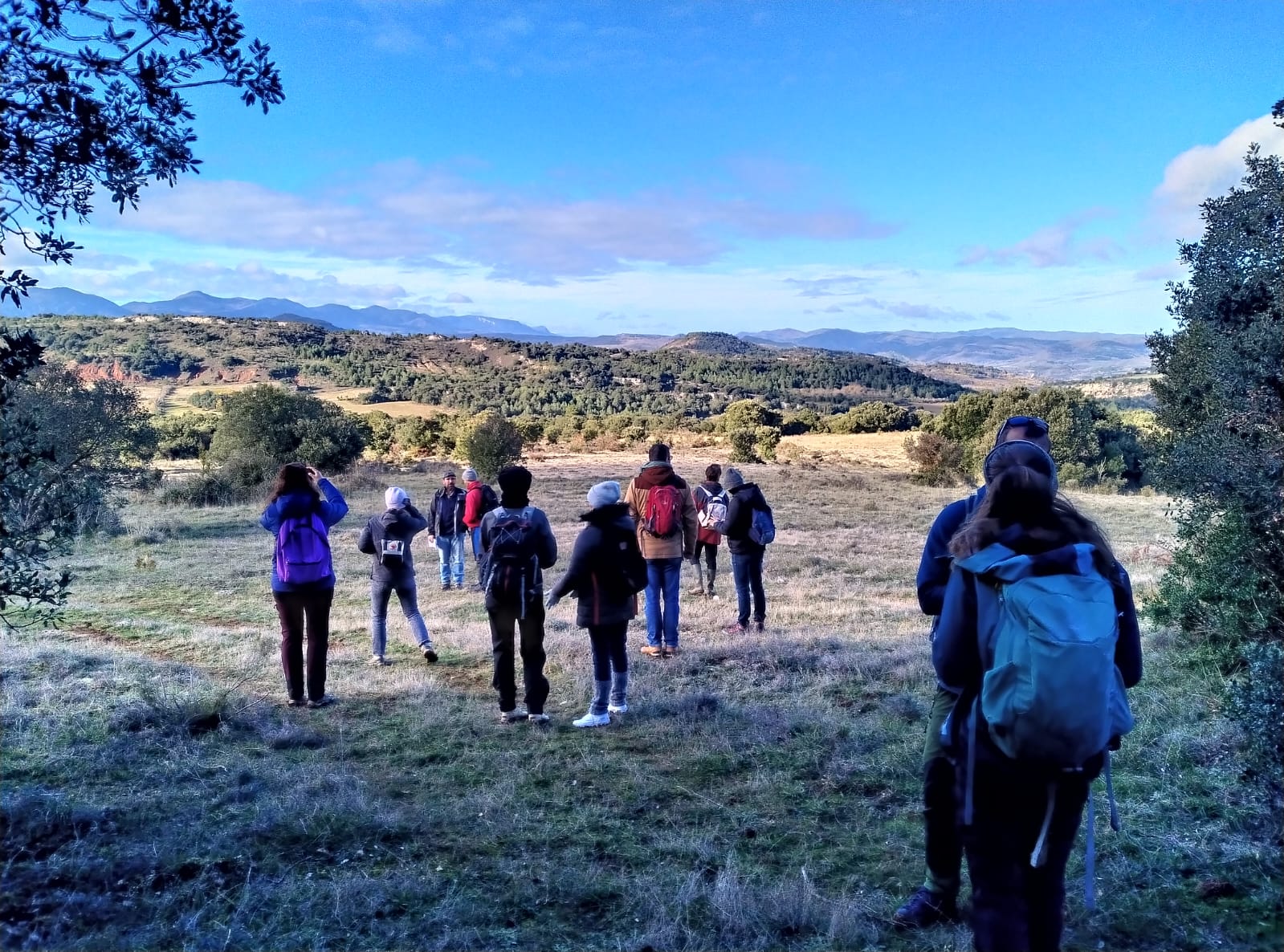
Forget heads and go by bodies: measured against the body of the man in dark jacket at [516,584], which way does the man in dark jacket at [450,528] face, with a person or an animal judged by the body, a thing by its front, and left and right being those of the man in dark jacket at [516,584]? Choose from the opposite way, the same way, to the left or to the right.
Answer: the opposite way

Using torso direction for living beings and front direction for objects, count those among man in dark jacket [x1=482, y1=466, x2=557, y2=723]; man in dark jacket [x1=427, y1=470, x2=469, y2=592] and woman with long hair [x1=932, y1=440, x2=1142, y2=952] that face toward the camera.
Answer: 1

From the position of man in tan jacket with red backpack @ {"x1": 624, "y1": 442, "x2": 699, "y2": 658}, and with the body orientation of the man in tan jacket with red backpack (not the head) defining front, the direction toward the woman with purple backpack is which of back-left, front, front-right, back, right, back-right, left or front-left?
back-left

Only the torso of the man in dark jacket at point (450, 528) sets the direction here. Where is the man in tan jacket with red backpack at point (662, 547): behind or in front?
in front

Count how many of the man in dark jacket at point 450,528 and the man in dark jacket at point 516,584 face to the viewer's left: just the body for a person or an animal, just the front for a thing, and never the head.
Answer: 0

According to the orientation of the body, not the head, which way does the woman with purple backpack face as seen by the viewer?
away from the camera

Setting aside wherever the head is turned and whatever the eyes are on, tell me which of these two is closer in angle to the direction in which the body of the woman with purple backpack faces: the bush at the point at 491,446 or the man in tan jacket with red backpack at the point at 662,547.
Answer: the bush

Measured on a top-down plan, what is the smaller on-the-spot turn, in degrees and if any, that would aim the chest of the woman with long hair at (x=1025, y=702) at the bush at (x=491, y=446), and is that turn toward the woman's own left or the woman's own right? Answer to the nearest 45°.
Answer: approximately 45° to the woman's own left

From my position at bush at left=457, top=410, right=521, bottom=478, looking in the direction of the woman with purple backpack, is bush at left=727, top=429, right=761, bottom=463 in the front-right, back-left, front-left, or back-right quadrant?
back-left

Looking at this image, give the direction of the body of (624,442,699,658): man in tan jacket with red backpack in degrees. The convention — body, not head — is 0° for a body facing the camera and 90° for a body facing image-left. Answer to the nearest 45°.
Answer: approximately 180°

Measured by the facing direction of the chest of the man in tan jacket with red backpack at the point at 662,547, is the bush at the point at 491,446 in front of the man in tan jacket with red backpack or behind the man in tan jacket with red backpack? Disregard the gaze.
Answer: in front

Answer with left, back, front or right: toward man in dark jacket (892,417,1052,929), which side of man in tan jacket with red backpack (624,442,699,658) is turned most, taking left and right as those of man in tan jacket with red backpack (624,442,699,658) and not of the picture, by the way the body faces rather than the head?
back

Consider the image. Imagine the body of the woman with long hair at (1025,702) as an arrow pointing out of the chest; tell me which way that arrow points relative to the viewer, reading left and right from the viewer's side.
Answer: facing away from the viewer

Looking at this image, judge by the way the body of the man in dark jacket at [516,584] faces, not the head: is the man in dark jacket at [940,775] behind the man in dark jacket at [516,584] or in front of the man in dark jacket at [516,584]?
behind

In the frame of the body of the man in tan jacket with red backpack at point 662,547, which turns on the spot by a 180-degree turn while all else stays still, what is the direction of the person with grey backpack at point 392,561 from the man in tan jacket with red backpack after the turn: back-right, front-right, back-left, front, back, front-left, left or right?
right

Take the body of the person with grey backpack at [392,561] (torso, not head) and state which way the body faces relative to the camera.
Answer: away from the camera
